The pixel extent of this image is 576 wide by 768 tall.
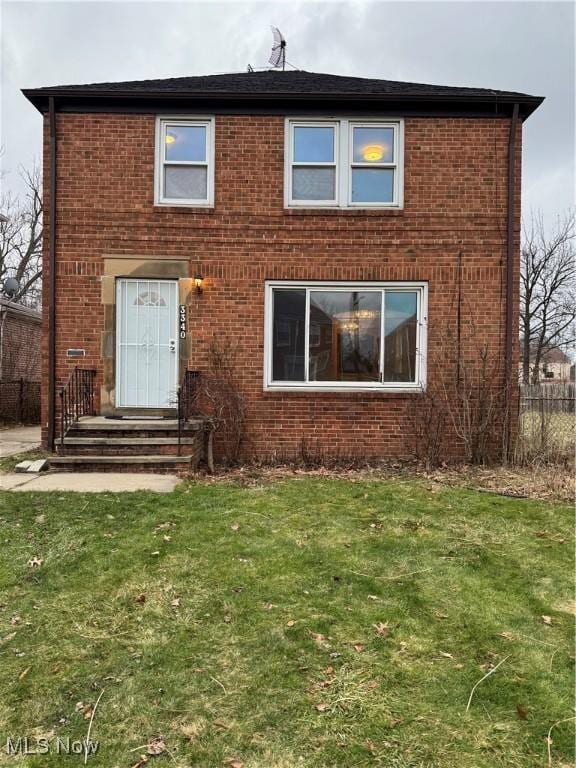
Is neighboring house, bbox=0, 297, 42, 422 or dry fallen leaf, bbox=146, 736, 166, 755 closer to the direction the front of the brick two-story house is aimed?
the dry fallen leaf

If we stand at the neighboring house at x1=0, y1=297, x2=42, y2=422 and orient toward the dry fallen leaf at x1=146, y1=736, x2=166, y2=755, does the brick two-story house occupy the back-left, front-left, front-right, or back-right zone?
front-left

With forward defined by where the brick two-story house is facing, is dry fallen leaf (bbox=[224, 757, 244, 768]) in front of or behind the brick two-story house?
in front

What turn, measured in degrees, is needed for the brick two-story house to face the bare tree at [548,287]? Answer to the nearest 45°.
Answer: approximately 135° to its left

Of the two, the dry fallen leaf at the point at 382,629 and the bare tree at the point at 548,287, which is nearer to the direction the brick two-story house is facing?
the dry fallen leaf

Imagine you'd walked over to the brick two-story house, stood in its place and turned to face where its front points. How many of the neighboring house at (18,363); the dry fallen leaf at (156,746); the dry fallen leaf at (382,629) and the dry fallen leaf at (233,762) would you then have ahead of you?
3

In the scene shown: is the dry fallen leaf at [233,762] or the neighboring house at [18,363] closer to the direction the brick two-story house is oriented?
the dry fallen leaf

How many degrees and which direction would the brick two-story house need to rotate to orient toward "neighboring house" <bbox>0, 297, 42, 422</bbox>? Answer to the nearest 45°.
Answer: approximately 135° to its right

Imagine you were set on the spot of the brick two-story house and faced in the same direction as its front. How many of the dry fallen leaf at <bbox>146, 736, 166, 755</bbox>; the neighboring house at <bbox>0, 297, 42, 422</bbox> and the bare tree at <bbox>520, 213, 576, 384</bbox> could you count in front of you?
1

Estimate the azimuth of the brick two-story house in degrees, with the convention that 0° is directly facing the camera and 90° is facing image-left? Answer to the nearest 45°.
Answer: approximately 0°

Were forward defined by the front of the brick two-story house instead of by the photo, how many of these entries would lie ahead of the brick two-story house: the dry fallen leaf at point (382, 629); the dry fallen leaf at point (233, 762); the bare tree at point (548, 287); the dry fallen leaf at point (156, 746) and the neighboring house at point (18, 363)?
3

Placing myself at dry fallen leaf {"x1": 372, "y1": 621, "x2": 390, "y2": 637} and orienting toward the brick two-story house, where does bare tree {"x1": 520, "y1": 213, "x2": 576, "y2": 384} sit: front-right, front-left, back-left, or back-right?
front-right

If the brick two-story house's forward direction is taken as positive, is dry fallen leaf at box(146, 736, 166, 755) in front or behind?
in front

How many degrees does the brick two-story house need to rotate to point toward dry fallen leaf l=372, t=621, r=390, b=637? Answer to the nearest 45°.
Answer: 0° — it already faces it

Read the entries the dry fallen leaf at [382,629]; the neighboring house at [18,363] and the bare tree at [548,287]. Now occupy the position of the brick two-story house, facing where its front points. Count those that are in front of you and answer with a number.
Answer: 1
